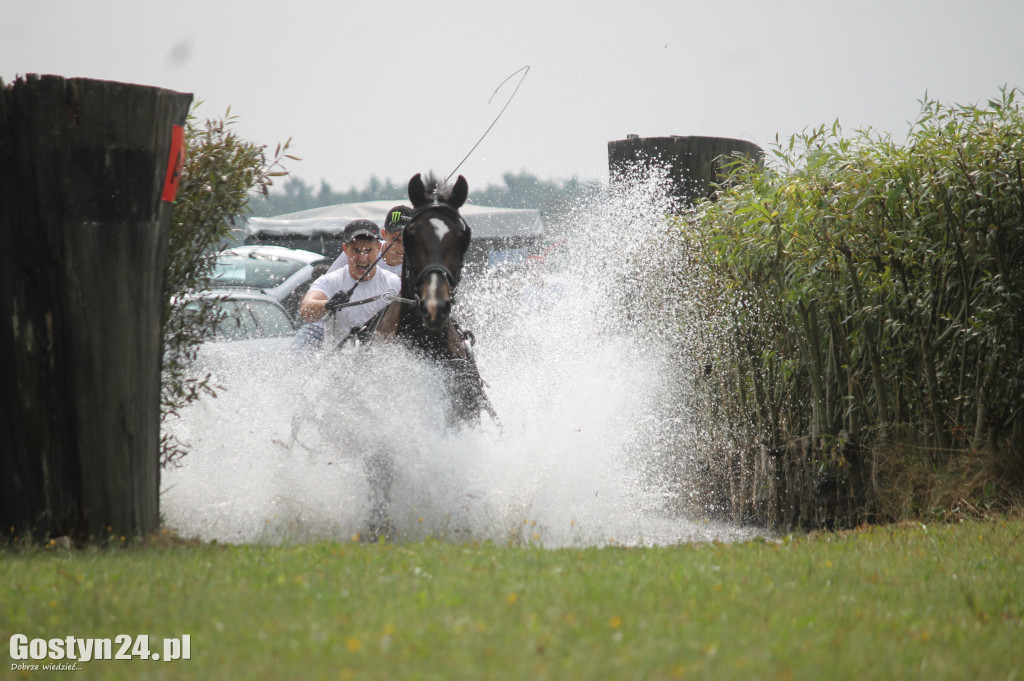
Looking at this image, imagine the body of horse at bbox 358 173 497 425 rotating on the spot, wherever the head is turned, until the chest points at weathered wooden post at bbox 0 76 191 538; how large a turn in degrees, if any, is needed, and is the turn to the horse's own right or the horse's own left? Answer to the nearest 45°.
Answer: approximately 45° to the horse's own right

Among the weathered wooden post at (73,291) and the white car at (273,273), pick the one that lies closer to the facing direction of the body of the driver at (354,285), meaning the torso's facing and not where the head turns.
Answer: the weathered wooden post

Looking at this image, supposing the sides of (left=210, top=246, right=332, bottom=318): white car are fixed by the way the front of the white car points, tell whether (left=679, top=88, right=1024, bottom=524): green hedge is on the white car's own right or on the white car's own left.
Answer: on the white car's own left

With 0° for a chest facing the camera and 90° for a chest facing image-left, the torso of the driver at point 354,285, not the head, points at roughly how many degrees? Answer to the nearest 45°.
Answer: approximately 0°

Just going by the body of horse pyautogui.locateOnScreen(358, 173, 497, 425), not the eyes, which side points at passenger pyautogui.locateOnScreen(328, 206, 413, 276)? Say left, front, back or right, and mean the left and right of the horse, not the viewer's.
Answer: back

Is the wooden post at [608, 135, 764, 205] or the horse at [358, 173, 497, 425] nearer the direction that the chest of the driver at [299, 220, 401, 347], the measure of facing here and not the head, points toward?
the horse

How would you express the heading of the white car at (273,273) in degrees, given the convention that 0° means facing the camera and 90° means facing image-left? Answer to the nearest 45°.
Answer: approximately 45°

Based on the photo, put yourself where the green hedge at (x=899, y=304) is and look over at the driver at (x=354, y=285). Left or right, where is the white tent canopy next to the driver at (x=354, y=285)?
right

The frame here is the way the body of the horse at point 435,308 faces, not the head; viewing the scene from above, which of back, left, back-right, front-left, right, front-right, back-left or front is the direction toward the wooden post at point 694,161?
back-left

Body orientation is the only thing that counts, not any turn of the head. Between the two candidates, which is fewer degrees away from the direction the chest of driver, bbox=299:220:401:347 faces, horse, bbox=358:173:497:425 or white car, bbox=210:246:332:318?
the horse
